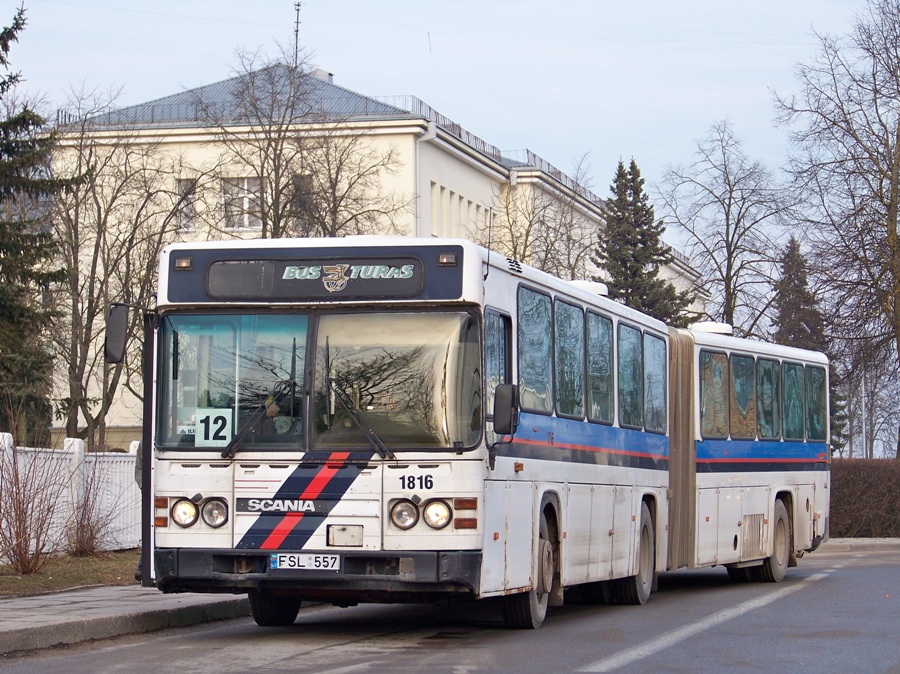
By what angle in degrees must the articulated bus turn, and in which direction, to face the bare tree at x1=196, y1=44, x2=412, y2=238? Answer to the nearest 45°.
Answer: approximately 135° to its right

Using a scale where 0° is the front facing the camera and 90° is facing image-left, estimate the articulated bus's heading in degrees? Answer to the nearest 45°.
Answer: approximately 45°

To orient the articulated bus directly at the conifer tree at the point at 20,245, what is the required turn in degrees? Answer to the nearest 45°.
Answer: approximately 135° to its right

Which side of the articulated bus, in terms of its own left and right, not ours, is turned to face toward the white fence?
right

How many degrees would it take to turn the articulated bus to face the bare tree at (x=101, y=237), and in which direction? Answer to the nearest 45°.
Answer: approximately 135° to its right

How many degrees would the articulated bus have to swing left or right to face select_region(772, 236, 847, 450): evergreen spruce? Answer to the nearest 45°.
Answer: approximately 135° to its right
